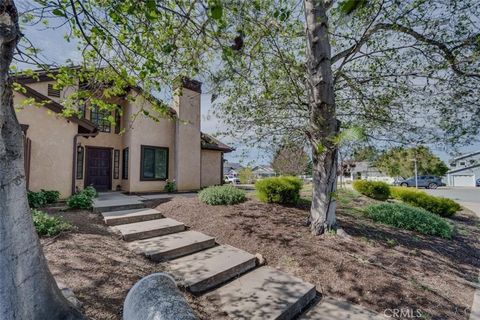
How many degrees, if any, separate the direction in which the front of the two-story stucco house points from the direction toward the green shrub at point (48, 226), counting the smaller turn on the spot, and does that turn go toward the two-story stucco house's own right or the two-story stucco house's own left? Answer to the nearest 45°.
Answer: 0° — it already faces it

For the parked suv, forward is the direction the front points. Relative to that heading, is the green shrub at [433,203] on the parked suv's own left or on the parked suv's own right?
on the parked suv's own left

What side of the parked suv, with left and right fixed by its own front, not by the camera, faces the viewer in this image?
left

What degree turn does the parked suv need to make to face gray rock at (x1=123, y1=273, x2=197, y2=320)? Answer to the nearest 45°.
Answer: approximately 90° to its left

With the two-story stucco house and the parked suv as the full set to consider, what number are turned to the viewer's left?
1
